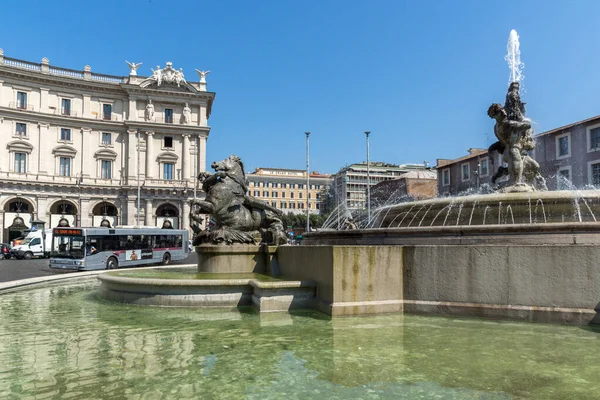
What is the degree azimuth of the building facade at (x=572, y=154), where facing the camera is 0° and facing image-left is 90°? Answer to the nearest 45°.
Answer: approximately 45°

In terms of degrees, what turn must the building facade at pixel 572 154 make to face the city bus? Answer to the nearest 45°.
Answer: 0° — it already faces it

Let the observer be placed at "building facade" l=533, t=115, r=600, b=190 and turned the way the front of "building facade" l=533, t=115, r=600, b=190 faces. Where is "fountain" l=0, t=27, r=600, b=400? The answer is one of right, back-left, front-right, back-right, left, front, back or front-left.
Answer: front-left

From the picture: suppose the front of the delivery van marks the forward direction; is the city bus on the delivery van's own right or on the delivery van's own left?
on the delivery van's own left

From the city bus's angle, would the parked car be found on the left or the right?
on its right
